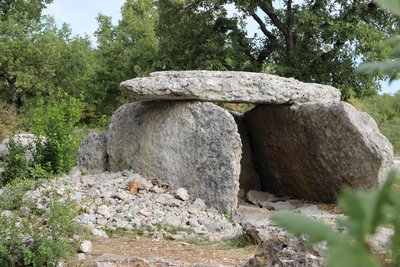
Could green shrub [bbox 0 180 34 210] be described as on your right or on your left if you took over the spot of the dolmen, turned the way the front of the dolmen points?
on your right

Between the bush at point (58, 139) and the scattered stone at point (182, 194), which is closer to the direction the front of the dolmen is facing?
the scattered stone

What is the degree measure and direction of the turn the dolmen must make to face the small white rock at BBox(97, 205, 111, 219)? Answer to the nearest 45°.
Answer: approximately 90° to its right

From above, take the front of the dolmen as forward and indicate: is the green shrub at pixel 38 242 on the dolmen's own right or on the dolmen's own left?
on the dolmen's own right

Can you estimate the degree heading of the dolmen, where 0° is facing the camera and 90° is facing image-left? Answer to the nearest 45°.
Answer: approximately 315°

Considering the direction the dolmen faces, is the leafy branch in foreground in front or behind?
in front
